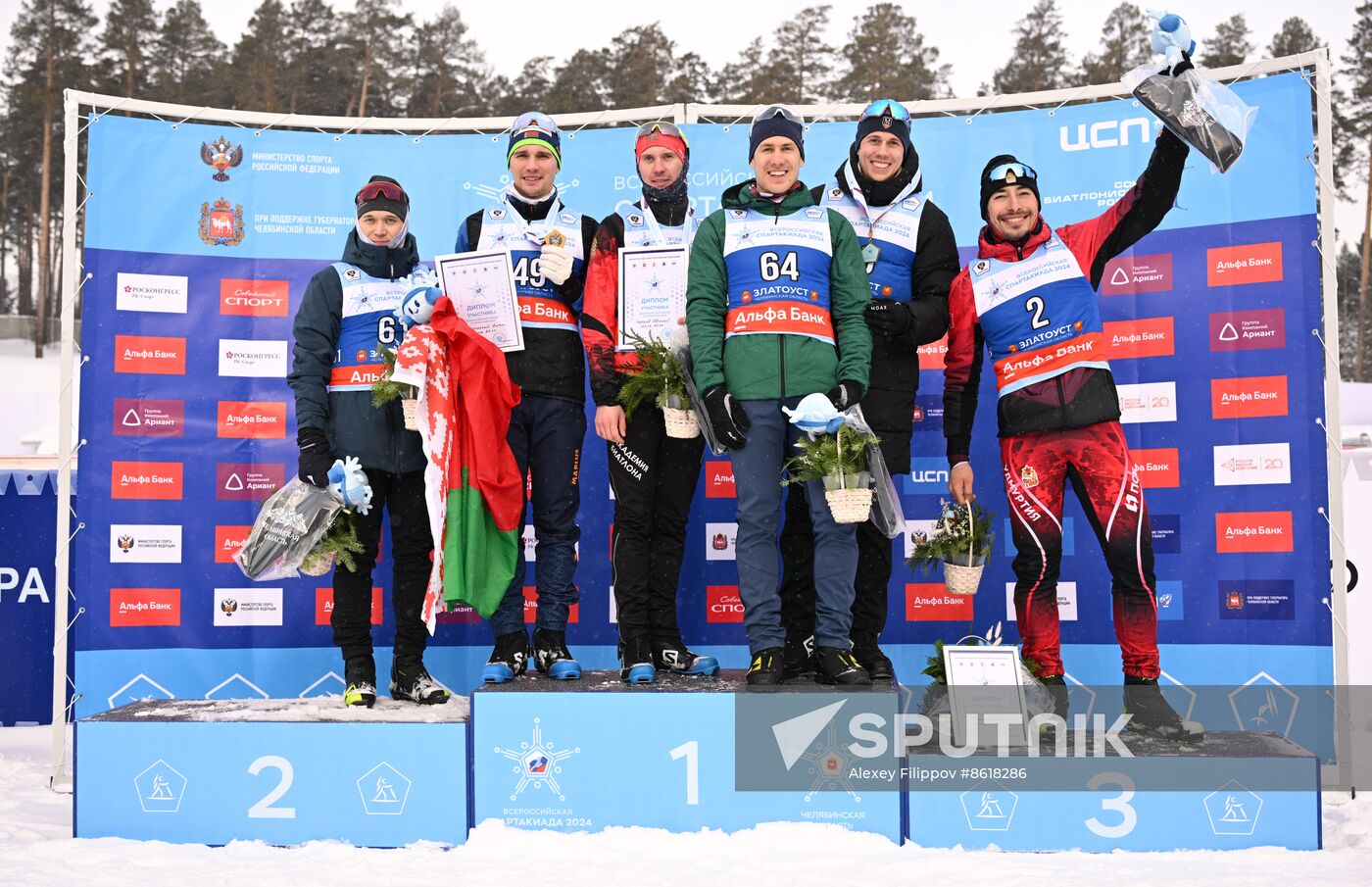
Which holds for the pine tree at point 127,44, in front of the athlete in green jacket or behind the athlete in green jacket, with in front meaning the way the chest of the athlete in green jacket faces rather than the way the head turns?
behind

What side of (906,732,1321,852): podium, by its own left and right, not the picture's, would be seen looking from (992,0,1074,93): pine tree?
back

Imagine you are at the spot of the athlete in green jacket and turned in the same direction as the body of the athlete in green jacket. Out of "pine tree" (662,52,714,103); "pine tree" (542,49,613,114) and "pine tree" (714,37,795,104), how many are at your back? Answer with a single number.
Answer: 3

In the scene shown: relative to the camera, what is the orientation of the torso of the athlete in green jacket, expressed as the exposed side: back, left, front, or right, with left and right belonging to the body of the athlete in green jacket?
front

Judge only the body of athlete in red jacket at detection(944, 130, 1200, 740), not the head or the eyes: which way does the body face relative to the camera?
toward the camera

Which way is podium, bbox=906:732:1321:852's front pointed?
toward the camera

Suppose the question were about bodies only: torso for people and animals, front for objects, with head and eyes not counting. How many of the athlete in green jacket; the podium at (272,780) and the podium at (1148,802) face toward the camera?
3

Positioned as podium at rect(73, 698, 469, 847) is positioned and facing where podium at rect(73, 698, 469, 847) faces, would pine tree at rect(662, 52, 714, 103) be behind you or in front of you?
behind

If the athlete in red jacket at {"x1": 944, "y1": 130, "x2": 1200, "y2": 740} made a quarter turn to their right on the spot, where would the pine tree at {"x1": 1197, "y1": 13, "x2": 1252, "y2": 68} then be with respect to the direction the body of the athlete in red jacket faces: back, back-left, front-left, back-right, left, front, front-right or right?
right

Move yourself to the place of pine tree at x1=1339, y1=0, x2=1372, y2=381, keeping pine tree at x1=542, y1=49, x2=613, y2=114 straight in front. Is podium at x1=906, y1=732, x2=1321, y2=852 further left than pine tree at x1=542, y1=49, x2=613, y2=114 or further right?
left

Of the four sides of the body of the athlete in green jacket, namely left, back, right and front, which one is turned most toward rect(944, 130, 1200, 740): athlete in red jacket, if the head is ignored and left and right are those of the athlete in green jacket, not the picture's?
left

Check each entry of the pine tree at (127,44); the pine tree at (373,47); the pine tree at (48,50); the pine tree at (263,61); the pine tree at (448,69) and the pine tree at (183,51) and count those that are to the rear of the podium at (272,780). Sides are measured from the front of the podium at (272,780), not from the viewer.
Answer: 6
